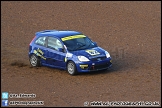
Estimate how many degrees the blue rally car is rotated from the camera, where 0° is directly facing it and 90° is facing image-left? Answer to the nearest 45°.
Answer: approximately 315°
